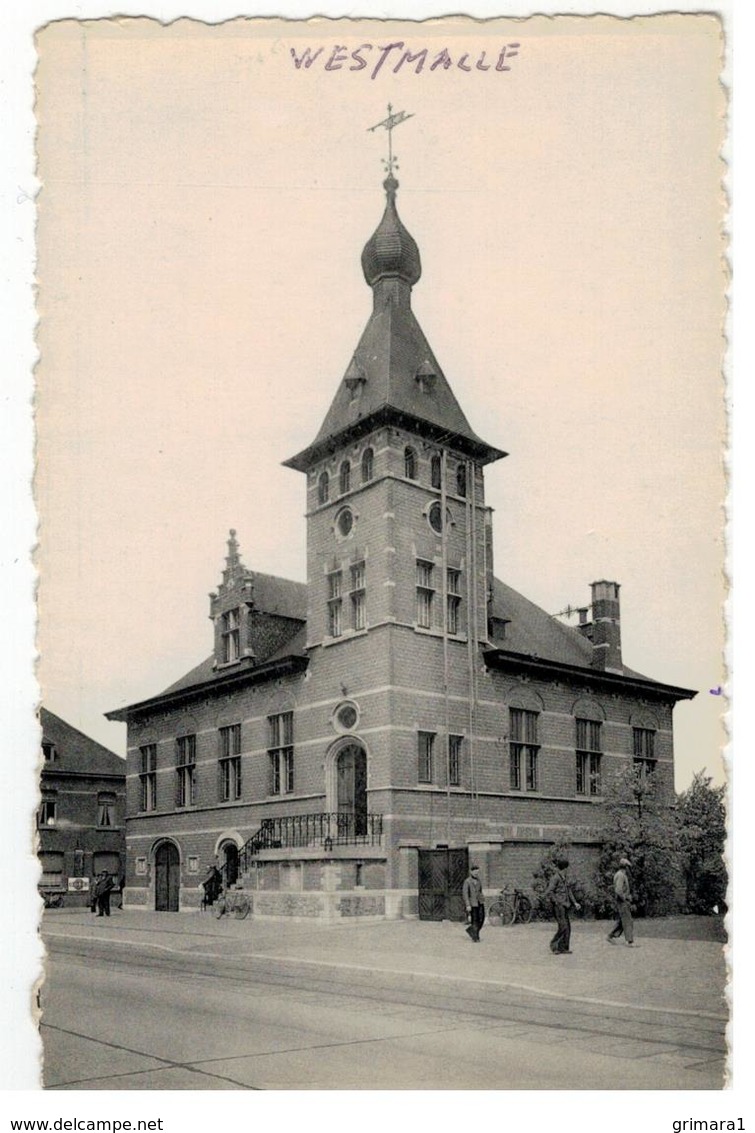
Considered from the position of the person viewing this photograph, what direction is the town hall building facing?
facing the viewer and to the left of the viewer

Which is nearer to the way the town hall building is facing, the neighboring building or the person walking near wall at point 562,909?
the person walking near wall

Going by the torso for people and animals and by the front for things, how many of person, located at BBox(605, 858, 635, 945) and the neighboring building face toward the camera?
1

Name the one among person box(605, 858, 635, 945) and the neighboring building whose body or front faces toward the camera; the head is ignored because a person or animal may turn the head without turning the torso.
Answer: the neighboring building

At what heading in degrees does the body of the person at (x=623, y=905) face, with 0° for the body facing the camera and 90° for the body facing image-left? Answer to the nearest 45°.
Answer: approximately 270°

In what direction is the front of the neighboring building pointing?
toward the camera

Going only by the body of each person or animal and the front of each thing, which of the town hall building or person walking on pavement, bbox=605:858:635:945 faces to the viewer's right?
the person walking on pavement

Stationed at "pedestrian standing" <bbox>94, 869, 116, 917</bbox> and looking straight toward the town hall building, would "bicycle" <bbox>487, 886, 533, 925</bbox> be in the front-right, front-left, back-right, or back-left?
front-right

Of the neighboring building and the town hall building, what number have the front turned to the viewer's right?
0
